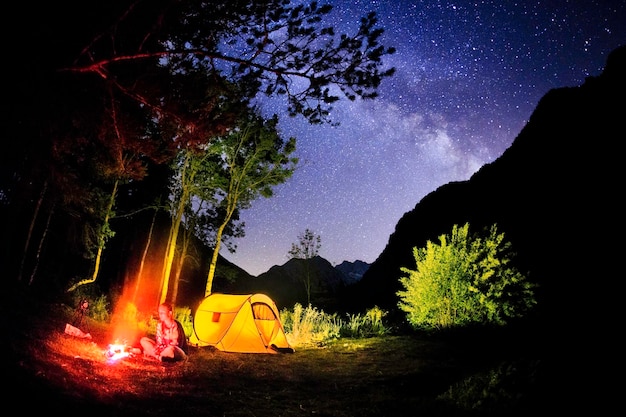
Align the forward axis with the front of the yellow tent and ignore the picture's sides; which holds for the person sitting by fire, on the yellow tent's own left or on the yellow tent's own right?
on the yellow tent's own right

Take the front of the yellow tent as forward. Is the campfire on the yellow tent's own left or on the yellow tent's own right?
on the yellow tent's own right

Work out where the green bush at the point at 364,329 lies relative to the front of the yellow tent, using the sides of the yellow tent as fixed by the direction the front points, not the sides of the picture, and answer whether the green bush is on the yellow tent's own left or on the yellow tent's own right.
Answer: on the yellow tent's own left

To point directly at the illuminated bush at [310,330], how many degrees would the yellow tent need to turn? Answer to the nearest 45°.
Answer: approximately 90° to its left

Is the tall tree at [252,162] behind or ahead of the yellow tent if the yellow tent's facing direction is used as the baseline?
behind

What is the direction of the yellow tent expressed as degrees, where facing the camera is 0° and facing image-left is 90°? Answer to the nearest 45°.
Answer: approximately 315°
